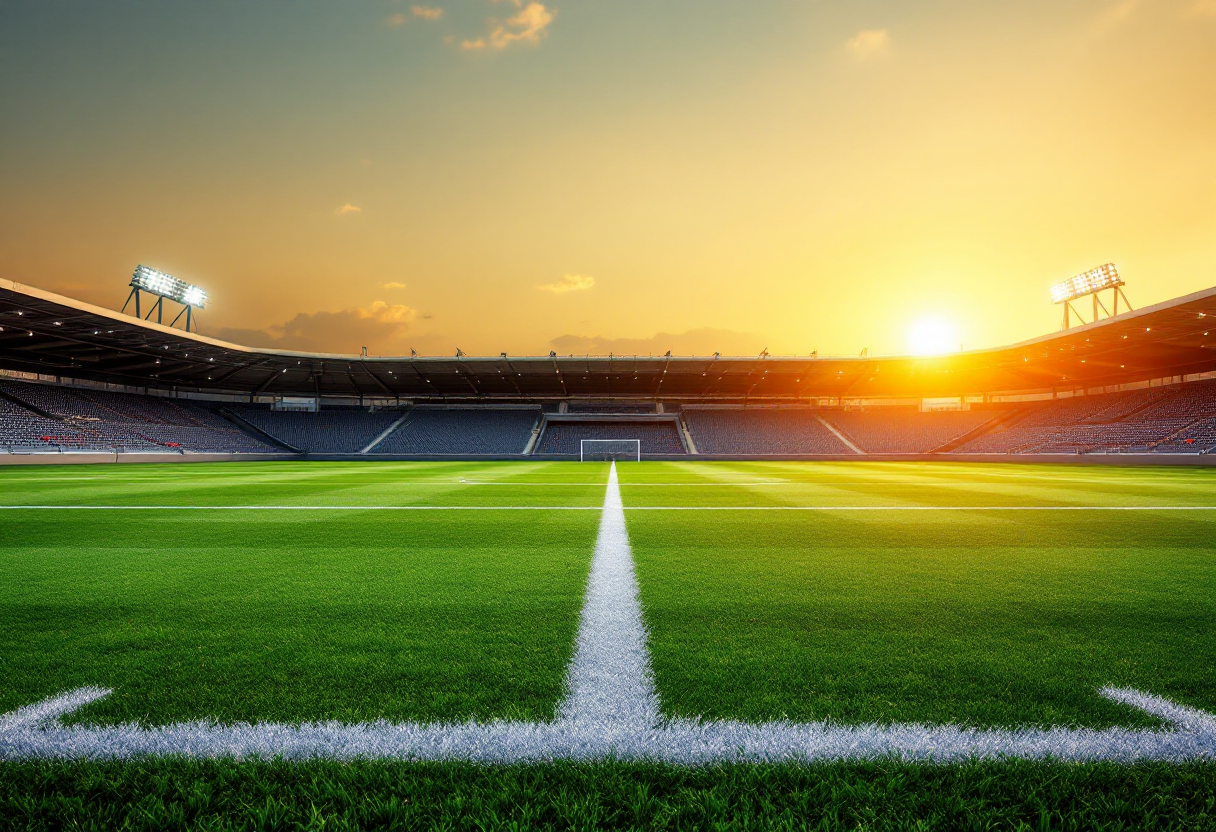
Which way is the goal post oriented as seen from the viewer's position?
toward the camera
